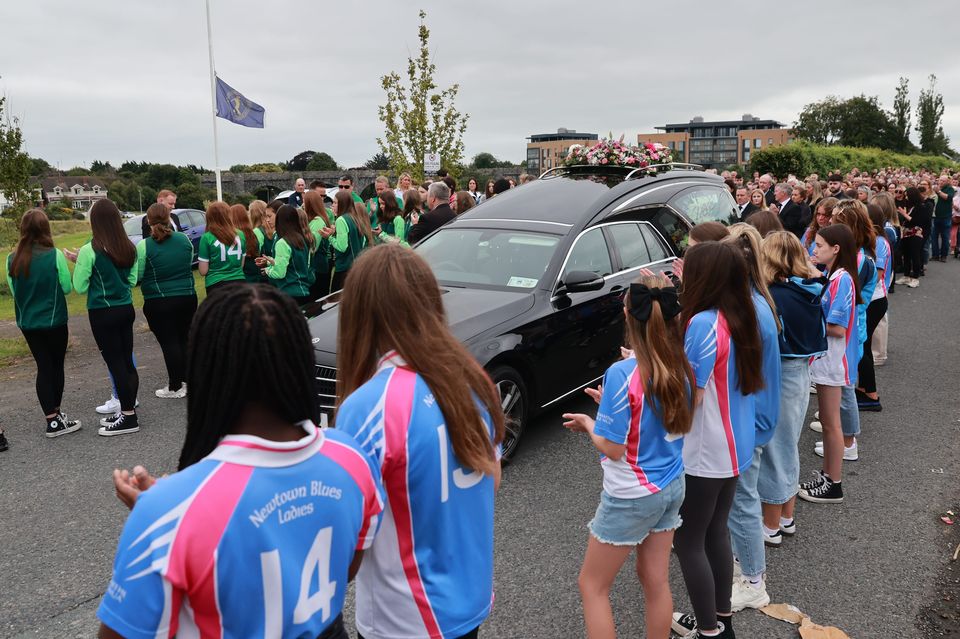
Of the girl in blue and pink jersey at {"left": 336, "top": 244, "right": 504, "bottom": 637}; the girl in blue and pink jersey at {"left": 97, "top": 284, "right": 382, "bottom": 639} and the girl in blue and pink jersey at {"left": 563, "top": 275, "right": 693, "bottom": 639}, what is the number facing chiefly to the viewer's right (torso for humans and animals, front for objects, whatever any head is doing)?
0

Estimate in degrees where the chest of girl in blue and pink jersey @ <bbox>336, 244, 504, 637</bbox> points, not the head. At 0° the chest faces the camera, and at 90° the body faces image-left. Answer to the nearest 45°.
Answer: approximately 135°

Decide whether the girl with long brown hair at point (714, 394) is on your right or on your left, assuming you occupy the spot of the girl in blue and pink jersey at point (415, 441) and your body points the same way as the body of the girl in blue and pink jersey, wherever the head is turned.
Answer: on your right

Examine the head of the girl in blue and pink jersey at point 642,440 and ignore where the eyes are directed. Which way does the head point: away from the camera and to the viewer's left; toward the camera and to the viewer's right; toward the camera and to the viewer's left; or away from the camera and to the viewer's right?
away from the camera and to the viewer's left

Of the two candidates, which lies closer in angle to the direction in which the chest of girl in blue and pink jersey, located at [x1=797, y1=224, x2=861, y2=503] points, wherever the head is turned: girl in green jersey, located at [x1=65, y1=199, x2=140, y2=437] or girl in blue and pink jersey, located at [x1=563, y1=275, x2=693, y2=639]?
the girl in green jersey

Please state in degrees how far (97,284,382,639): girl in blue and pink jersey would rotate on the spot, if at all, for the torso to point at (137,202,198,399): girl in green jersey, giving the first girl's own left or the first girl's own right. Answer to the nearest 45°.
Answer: approximately 45° to the first girl's own right

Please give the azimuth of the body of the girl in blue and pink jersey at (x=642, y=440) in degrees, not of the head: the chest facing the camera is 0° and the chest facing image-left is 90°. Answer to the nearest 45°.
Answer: approximately 135°

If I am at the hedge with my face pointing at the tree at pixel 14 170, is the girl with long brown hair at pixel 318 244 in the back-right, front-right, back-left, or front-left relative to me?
front-left

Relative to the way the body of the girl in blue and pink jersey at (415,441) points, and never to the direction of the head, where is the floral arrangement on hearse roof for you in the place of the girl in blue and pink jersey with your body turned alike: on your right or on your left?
on your right

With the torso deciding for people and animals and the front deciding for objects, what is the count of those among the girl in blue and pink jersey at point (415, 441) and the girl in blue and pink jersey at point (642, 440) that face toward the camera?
0

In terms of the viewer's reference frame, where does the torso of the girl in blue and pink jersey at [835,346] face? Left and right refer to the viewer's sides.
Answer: facing to the left of the viewer

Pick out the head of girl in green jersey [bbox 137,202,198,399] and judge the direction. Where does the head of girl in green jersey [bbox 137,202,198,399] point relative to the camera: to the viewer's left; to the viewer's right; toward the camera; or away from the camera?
away from the camera

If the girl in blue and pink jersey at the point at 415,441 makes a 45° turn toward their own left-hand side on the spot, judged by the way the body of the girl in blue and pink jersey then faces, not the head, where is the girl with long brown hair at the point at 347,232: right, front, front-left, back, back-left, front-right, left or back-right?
right
